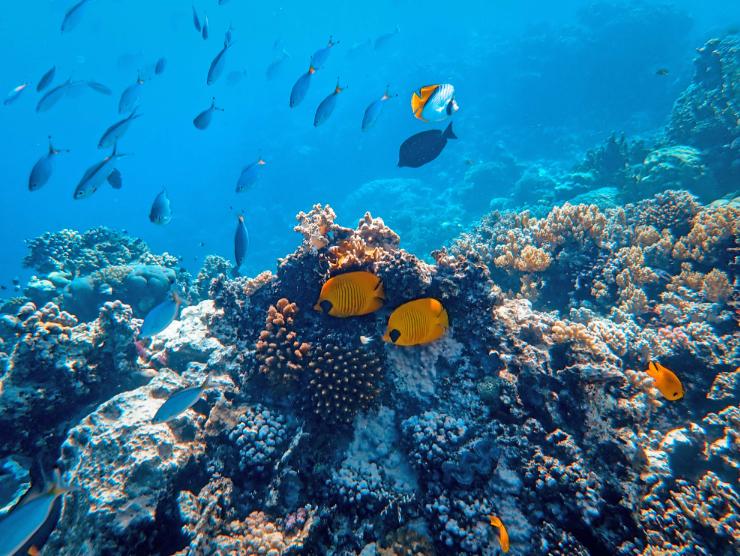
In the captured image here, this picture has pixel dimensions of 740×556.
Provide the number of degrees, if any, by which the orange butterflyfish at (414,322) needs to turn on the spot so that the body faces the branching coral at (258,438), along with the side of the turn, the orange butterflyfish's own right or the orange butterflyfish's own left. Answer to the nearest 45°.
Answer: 0° — it already faces it

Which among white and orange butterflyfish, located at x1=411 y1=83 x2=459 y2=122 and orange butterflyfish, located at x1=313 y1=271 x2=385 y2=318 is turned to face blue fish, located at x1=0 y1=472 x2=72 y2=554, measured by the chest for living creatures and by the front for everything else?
orange butterflyfish, located at x1=313 y1=271 x2=385 y2=318

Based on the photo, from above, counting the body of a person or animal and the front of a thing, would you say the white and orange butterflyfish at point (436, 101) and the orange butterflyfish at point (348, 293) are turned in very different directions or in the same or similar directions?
very different directions

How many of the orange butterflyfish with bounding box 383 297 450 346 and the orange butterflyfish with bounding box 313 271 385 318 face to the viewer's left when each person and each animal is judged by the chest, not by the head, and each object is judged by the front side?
2

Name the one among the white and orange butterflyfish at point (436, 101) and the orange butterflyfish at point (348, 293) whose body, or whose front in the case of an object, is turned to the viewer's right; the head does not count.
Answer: the white and orange butterflyfish at point (436, 101)

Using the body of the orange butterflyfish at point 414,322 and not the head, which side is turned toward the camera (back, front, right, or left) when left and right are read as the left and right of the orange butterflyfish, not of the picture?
left

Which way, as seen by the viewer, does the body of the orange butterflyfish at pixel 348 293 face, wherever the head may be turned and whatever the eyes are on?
to the viewer's left

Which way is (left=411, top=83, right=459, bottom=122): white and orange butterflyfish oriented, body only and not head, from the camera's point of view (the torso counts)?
to the viewer's right

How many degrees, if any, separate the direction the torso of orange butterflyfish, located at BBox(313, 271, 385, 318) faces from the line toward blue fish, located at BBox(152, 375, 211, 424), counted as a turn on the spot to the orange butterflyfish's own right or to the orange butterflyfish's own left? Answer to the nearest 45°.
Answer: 0° — it already faces it

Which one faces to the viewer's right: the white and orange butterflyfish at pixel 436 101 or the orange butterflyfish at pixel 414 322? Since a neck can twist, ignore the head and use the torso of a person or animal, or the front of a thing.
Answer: the white and orange butterflyfish at pixel 436 101

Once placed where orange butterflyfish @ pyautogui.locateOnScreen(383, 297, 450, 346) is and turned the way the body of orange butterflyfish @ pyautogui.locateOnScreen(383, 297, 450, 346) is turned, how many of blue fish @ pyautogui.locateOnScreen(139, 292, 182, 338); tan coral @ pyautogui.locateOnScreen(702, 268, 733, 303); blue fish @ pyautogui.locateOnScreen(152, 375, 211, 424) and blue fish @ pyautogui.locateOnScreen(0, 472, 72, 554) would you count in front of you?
3
